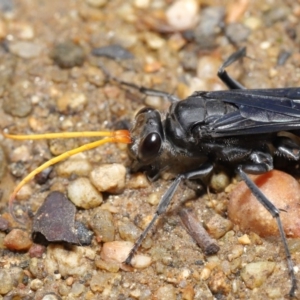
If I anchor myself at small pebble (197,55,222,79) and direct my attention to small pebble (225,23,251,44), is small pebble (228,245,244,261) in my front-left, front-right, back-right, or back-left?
back-right

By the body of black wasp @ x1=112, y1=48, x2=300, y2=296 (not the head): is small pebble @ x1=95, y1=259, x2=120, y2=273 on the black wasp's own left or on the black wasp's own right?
on the black wasp's own left

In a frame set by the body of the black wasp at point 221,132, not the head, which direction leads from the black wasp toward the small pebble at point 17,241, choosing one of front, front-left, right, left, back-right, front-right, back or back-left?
front-left

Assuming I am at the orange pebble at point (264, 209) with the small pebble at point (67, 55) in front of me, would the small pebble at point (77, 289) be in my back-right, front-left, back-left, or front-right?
front-left

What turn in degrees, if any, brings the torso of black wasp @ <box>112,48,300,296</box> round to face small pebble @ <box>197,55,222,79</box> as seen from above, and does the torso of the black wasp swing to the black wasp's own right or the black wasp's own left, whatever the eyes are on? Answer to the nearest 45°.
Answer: approximately 90° to the black wasp's own right

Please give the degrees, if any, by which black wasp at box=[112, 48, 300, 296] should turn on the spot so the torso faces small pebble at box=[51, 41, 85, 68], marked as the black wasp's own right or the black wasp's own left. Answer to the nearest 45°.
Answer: approximately 45° to the black wasp's own right

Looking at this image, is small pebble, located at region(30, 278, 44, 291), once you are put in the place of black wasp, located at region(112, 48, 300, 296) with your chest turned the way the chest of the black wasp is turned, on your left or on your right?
on your left

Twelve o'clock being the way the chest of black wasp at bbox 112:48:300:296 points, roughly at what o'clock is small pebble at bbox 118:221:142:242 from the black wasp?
The small pebble is roughly at 10 o'clock from the black wasp.

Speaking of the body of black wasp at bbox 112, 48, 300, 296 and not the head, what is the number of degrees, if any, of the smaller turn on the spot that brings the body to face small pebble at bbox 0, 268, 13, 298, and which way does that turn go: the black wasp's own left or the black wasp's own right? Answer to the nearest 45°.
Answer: approximately 45° to the black wasp's own left

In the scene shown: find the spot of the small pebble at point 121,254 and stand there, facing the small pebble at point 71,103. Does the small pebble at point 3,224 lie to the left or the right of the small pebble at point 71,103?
left

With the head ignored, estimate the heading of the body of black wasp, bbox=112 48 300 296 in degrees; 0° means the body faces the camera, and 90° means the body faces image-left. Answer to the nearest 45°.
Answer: approximately 90°

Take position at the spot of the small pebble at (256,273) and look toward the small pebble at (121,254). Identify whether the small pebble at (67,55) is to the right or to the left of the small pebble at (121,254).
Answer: right

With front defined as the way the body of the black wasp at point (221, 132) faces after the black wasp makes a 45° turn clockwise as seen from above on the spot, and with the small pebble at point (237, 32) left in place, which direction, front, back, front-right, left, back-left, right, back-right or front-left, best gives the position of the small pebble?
front-right

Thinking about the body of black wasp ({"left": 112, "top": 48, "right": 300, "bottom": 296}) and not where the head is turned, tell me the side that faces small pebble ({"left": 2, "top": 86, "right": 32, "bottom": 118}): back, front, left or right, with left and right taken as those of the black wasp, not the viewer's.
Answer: front

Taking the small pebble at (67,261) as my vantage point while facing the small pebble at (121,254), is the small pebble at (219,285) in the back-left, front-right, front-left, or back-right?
front-right

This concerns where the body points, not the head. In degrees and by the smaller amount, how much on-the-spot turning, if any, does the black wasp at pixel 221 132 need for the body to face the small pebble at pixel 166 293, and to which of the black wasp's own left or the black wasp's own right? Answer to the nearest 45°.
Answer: approximately 90° to the black wasp's own left

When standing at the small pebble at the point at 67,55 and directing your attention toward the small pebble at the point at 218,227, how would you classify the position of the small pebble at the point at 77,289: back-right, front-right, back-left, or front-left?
front-right
